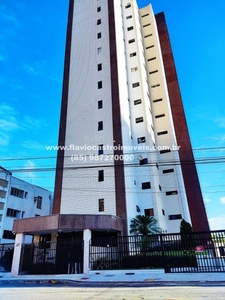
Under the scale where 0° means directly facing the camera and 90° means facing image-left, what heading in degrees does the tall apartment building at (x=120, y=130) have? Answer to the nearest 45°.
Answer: approximately 0°

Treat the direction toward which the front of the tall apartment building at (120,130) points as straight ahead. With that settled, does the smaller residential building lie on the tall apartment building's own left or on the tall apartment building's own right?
on the tall apartment building's own right
